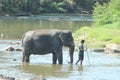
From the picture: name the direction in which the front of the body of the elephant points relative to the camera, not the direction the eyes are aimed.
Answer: to the viewer's right
